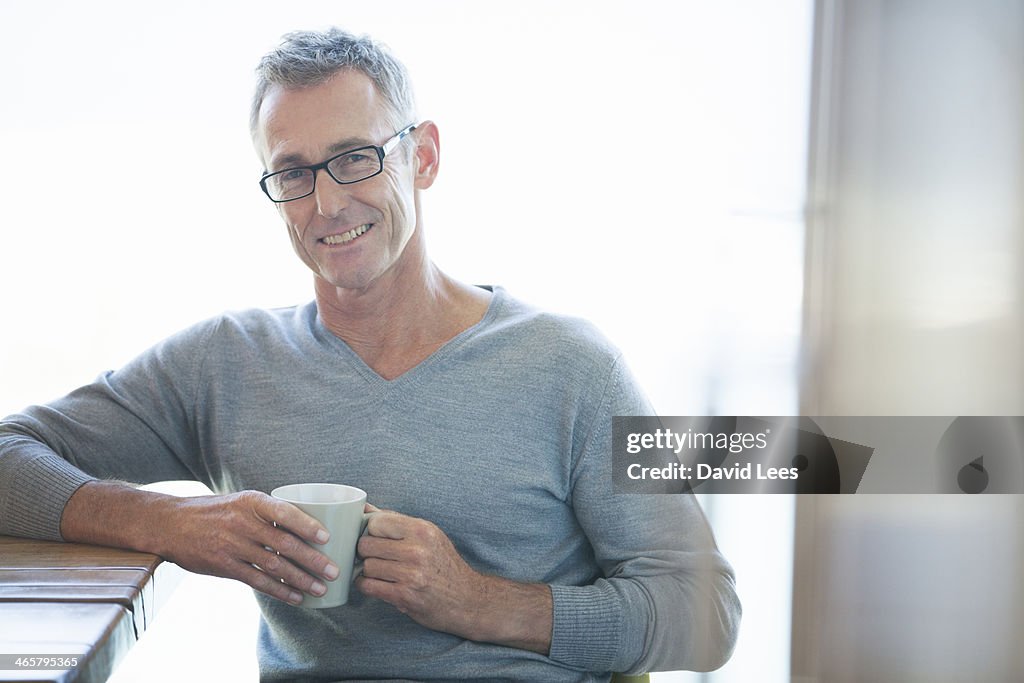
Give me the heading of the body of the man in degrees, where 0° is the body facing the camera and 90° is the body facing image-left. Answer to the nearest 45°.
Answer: approximately 0°
